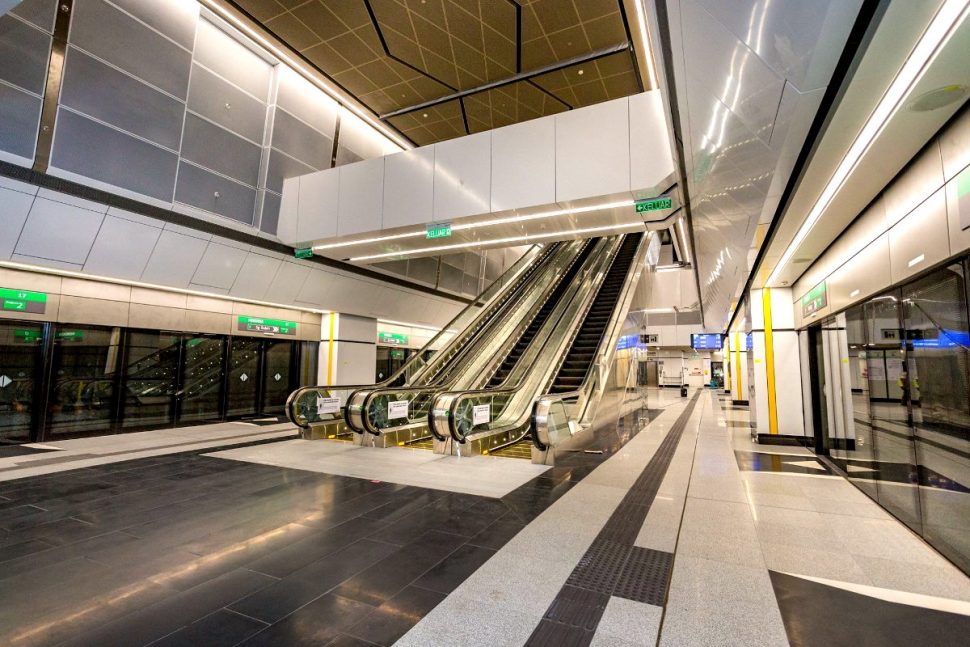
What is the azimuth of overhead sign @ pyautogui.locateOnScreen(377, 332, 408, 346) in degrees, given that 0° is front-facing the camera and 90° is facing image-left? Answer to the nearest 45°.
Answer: approximately 0°

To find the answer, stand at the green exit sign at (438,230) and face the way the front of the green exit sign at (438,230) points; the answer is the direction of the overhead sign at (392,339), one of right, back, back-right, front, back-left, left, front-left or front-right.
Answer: back

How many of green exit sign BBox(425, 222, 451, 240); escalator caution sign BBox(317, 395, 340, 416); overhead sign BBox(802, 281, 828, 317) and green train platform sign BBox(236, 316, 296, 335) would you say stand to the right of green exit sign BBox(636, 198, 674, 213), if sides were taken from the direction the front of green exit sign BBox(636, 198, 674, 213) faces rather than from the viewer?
3

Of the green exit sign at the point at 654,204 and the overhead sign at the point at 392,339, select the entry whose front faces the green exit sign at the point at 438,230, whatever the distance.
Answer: the overhead sign

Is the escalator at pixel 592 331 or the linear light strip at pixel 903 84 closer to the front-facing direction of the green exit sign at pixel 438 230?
the linear light strip

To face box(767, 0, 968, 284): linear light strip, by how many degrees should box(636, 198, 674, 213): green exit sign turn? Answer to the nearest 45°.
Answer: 0° — it already faces it

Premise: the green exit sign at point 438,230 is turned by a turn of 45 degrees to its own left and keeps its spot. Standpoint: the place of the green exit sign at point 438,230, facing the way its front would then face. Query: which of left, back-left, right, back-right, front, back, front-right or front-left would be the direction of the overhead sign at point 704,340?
left
